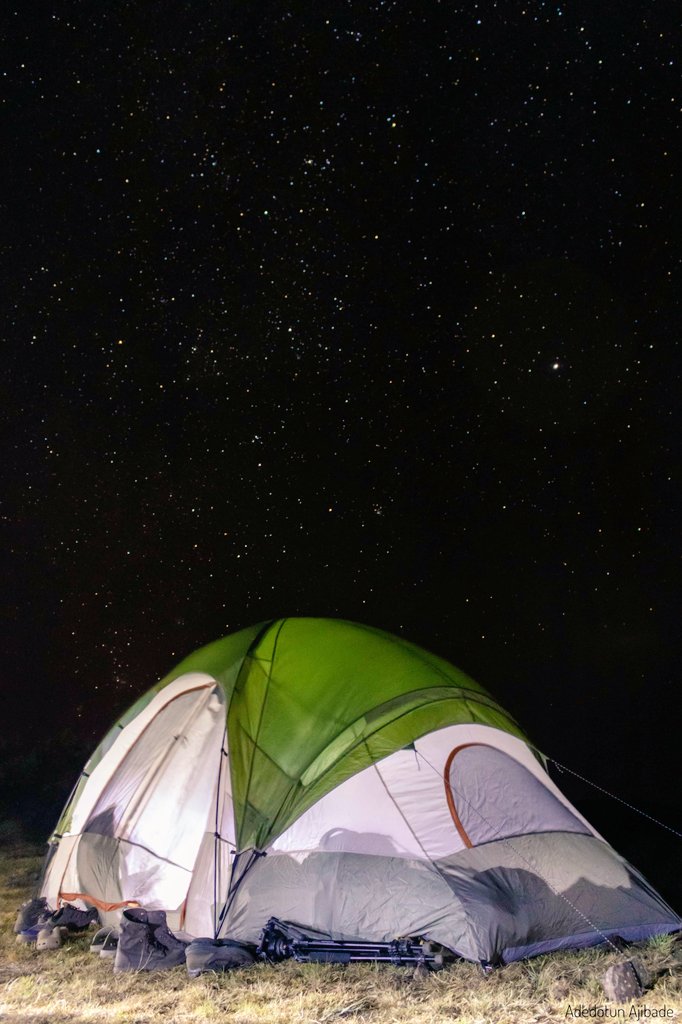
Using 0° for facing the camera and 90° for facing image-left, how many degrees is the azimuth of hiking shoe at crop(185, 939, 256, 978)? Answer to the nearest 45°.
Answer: approximately 270°

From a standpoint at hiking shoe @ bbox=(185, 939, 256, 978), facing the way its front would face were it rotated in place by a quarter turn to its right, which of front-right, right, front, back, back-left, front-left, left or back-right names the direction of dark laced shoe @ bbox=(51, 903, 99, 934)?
back-right

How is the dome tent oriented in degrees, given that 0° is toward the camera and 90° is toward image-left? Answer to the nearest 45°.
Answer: approximately 45°

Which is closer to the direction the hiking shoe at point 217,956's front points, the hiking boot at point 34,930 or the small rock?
the small rock

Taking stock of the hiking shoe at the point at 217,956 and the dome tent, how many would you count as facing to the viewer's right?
1

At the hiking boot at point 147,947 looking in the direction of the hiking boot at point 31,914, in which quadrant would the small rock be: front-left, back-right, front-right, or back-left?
back-right

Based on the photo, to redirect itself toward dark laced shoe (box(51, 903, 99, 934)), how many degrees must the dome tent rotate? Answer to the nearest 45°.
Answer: approximately 45° to its right
